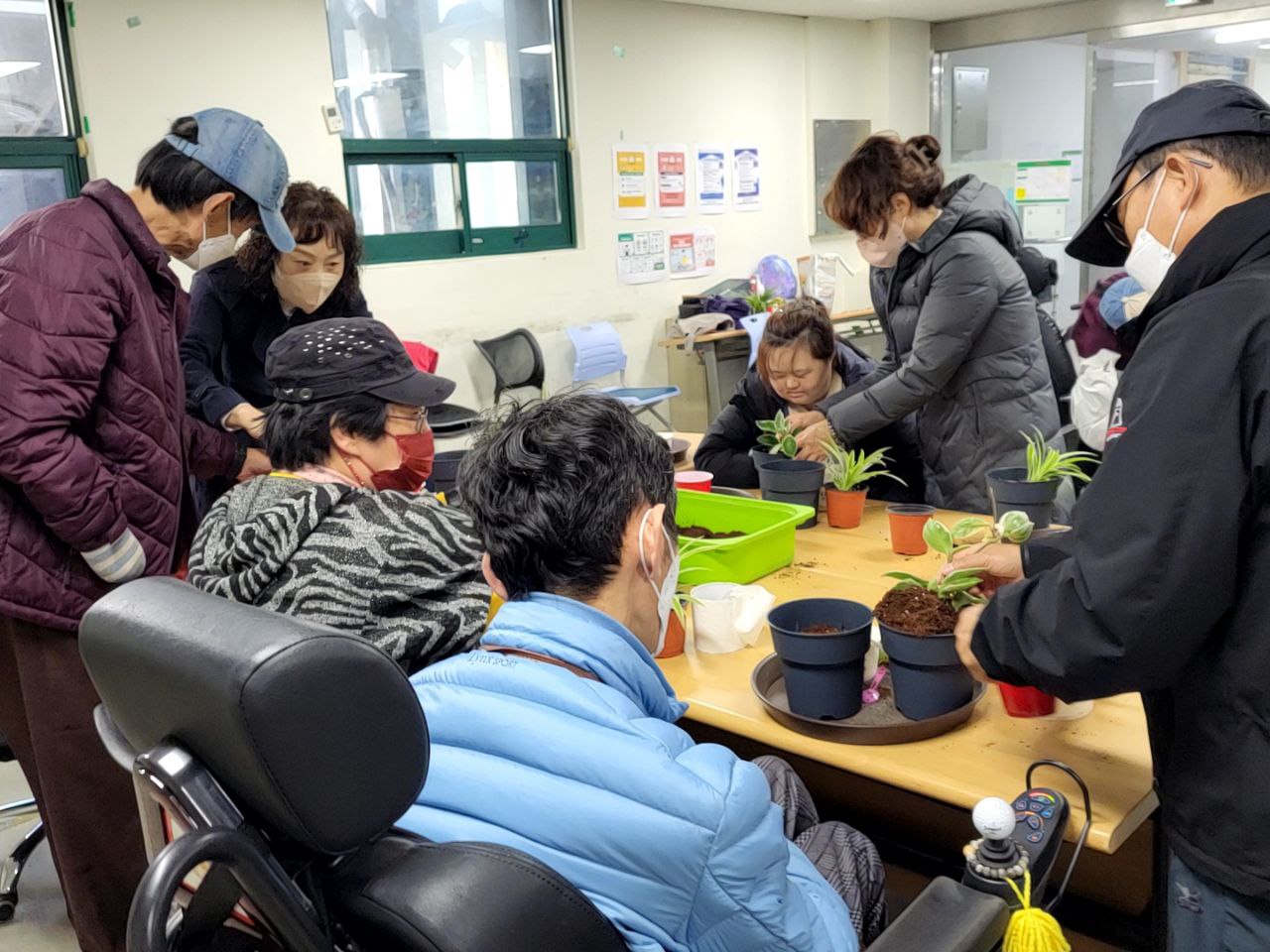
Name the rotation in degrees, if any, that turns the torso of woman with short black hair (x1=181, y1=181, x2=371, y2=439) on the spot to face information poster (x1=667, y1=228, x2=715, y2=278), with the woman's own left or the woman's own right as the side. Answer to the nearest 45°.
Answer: approximately 90° to the woman's own left

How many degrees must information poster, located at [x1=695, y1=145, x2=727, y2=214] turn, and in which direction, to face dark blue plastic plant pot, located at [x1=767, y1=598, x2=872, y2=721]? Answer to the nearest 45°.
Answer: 0° — it already faces it

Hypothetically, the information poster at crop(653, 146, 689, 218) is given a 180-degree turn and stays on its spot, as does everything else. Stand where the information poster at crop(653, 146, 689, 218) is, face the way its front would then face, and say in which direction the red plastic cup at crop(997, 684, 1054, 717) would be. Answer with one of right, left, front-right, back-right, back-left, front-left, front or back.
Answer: back

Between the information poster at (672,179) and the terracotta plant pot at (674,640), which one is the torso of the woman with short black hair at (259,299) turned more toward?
the terracotta plant pot

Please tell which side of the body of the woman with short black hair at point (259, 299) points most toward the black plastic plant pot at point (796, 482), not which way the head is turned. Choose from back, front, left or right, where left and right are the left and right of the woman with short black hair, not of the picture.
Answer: front

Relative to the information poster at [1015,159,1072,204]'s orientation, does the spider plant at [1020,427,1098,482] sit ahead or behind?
ahead

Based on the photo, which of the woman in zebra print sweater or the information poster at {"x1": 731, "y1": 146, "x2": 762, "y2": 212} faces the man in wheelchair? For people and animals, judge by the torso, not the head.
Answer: the information poster

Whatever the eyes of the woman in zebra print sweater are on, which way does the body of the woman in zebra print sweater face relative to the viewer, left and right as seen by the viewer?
facing away from the viewer and to the right of the viewer

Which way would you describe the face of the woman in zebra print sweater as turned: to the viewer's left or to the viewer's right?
to the viewer's right

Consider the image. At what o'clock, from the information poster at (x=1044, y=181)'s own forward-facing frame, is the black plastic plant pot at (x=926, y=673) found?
The black plastic plant pot is roughly at 12 o'clock from the information poster.

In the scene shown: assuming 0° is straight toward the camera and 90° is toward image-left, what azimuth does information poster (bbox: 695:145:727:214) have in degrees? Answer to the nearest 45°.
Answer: approximately 0°

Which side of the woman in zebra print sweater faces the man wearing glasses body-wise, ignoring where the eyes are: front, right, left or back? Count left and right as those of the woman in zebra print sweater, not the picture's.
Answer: right

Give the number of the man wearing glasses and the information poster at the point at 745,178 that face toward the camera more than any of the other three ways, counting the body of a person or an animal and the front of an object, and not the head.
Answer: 1

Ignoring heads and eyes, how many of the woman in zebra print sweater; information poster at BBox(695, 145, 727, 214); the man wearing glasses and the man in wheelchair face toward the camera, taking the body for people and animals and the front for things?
1

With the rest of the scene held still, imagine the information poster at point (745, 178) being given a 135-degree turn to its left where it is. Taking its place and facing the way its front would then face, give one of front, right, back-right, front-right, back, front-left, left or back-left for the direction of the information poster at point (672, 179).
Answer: back

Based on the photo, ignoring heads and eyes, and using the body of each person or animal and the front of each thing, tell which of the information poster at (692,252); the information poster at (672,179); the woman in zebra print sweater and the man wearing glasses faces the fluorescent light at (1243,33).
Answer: the woman in zebra print sweater
